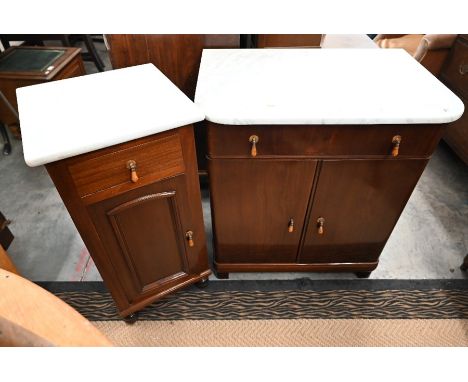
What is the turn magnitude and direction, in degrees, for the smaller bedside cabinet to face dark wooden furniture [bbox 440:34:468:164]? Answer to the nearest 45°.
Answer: approximately 90° to its left

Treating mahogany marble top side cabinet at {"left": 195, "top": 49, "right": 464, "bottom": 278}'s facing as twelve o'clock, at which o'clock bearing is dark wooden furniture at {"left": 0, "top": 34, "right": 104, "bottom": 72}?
The dark wooden furniture is roughly at 4 o'clock from the mahogany marble top side cabinet.

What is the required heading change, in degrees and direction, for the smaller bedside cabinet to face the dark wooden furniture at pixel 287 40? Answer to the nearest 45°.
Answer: approximately 135° to its left

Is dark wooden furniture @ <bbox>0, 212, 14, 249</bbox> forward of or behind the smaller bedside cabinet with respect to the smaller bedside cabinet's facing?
behind

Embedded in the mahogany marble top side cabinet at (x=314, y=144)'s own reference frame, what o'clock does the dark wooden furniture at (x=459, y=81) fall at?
The dark wooden furniture is roughly at 7 o'clock from the mahogany marble top side cabinet.

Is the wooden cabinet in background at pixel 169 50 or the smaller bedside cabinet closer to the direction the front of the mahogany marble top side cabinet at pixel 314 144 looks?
the smaller bedside cabinet

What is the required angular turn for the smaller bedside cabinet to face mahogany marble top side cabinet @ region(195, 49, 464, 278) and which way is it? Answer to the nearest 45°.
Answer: approximately 90° to its left

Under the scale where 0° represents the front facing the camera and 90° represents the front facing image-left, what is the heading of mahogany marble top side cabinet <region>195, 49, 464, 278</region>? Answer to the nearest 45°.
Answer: approximately 0°

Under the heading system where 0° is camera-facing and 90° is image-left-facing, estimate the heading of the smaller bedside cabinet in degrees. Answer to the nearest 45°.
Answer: approximately 0°

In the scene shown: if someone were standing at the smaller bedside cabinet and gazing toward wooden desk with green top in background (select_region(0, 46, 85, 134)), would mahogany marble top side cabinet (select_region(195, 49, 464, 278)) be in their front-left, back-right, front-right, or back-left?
back-right

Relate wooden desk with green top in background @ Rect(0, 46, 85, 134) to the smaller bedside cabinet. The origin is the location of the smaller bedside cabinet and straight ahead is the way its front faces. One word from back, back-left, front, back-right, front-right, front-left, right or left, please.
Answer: back

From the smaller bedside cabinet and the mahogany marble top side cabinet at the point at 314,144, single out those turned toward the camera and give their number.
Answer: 2
